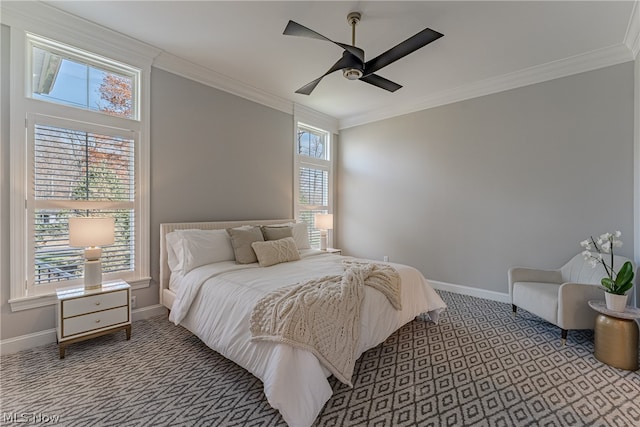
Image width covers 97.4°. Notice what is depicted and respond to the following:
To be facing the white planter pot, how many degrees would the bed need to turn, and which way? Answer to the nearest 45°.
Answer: approximately 45° to its left

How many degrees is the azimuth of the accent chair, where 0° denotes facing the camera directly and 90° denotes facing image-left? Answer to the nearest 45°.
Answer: approximately 45°

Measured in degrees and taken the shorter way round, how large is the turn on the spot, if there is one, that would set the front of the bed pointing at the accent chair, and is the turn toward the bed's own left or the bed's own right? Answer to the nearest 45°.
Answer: approximately 45° to the bed's own left

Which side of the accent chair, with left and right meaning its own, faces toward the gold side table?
left

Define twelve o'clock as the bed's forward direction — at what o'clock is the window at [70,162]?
The window is roughly at 5 o'clock from the bed.

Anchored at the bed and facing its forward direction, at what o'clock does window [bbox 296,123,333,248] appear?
The window is roughly at 8 o'clock from the bed.

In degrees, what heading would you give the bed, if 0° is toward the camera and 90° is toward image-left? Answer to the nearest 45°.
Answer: approximately 315°

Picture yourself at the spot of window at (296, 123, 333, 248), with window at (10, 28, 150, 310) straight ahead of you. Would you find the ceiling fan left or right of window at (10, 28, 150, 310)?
left

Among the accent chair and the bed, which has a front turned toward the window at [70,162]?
the accent chair

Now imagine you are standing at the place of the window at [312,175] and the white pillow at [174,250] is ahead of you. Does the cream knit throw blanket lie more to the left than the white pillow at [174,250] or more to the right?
left
